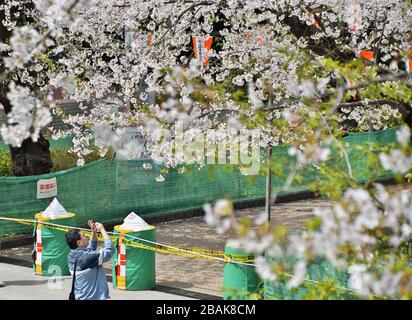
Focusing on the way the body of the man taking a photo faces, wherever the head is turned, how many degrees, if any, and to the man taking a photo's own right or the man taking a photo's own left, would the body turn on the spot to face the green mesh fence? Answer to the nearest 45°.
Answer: approximately 45° to the man taking a photo's own left

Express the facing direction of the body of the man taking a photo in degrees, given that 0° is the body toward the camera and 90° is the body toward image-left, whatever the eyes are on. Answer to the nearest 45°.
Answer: approximately 225°

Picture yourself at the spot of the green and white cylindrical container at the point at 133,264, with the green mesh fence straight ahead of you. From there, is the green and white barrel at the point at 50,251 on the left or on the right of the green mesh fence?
left

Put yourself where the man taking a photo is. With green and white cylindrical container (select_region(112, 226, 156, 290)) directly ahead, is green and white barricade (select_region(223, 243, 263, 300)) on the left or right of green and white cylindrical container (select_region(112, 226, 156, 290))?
right

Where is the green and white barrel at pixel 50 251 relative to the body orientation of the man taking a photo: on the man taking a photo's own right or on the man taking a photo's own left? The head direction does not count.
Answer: on the man taking a photo's own left
